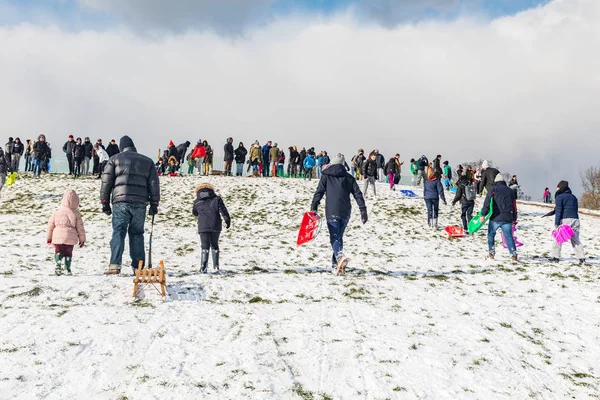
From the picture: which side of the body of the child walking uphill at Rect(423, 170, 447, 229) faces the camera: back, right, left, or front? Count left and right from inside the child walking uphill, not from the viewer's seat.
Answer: back

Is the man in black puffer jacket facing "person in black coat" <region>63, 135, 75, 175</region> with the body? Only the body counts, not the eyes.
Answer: yes

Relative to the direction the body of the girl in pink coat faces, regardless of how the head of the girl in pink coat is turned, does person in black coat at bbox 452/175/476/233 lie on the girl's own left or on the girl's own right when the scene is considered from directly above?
on the girl's own right

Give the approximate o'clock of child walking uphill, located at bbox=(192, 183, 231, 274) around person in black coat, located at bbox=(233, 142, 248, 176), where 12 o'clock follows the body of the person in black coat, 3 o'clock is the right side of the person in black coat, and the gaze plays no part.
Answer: The child walking uphill is roughly at 12 o'clock from the person in black coat.

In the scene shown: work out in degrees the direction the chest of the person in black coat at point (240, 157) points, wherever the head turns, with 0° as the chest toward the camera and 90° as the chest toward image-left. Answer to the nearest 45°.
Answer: approximately 0°

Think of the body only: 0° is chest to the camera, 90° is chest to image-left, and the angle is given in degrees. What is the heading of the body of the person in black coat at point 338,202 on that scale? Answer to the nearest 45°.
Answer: approximately 180°

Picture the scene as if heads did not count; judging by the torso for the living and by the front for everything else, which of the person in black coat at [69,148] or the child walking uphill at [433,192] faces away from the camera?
the child walking uphill

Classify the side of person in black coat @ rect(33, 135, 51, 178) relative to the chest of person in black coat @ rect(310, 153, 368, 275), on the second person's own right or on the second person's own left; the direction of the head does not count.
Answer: on the second person's own left

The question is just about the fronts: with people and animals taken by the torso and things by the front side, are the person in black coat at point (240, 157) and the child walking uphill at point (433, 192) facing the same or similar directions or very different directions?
very different directions

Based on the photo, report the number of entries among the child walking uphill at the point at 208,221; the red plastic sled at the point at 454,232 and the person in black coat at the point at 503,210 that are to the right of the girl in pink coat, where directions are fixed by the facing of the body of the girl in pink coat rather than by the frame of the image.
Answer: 3

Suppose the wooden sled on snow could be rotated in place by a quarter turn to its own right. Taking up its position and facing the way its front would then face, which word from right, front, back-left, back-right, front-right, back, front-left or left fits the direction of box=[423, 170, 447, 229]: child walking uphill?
front-left

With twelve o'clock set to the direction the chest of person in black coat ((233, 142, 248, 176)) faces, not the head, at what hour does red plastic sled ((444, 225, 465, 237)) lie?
The red plastic sled is roughly at 11 o'clock from the person in black coat.

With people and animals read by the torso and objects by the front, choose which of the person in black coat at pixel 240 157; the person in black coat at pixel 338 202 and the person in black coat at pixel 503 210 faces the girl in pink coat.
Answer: the person in black coat at pixel 240 157

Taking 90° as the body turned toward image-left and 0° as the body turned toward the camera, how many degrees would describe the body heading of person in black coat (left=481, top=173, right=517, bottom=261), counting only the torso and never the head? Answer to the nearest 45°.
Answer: approximately 180°

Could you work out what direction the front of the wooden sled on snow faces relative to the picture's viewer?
facing away from the viewer

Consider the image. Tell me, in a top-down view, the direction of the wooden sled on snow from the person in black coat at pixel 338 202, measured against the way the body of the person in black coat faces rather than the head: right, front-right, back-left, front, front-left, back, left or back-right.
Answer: back-left
